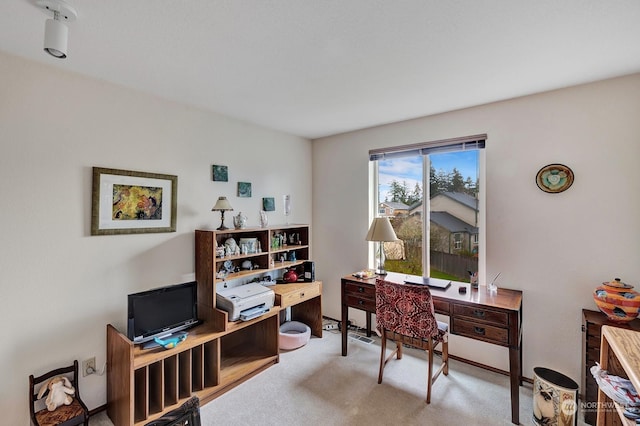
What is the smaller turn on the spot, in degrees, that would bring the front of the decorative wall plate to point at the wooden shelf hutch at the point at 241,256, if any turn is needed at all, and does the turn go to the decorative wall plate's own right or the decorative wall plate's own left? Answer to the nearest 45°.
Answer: approximately 45° to the decorative wall plate's own right

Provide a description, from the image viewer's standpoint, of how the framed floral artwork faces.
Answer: facing the viewer and to the right of the viewer

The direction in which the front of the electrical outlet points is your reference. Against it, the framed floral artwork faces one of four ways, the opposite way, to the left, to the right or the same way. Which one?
the same way

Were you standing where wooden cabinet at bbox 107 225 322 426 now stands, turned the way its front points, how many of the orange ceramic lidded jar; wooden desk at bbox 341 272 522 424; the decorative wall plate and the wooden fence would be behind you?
0

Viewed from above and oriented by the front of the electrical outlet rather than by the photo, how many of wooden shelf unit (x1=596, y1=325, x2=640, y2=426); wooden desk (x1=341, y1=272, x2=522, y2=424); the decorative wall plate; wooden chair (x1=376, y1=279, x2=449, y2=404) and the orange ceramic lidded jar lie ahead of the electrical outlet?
5

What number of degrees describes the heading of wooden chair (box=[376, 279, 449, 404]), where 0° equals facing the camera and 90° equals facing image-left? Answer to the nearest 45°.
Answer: approximately 225°

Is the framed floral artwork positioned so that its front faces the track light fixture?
no

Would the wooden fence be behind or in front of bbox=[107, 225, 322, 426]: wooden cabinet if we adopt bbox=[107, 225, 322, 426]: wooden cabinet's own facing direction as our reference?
in front

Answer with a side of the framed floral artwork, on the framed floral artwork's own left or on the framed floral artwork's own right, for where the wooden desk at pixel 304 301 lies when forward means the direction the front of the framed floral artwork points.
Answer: on the framed floral artwork's own left

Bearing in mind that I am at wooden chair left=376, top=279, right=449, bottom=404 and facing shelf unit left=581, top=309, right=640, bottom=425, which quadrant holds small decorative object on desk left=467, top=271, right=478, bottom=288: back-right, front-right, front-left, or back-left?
front-left

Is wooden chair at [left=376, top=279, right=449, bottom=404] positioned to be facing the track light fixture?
no

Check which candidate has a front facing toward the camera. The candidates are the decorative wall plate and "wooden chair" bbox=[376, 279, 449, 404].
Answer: the decorative wall plate

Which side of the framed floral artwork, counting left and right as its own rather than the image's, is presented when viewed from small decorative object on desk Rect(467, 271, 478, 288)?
front

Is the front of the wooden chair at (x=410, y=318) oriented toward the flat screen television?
no

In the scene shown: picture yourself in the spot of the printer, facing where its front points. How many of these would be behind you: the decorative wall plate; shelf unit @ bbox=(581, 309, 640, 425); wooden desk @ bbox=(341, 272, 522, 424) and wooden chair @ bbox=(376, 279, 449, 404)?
0

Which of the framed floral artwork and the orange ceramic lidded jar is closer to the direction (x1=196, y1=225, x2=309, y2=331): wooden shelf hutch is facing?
the orange ceramic lidded jar

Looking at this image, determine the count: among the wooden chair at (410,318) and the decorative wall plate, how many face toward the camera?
1
